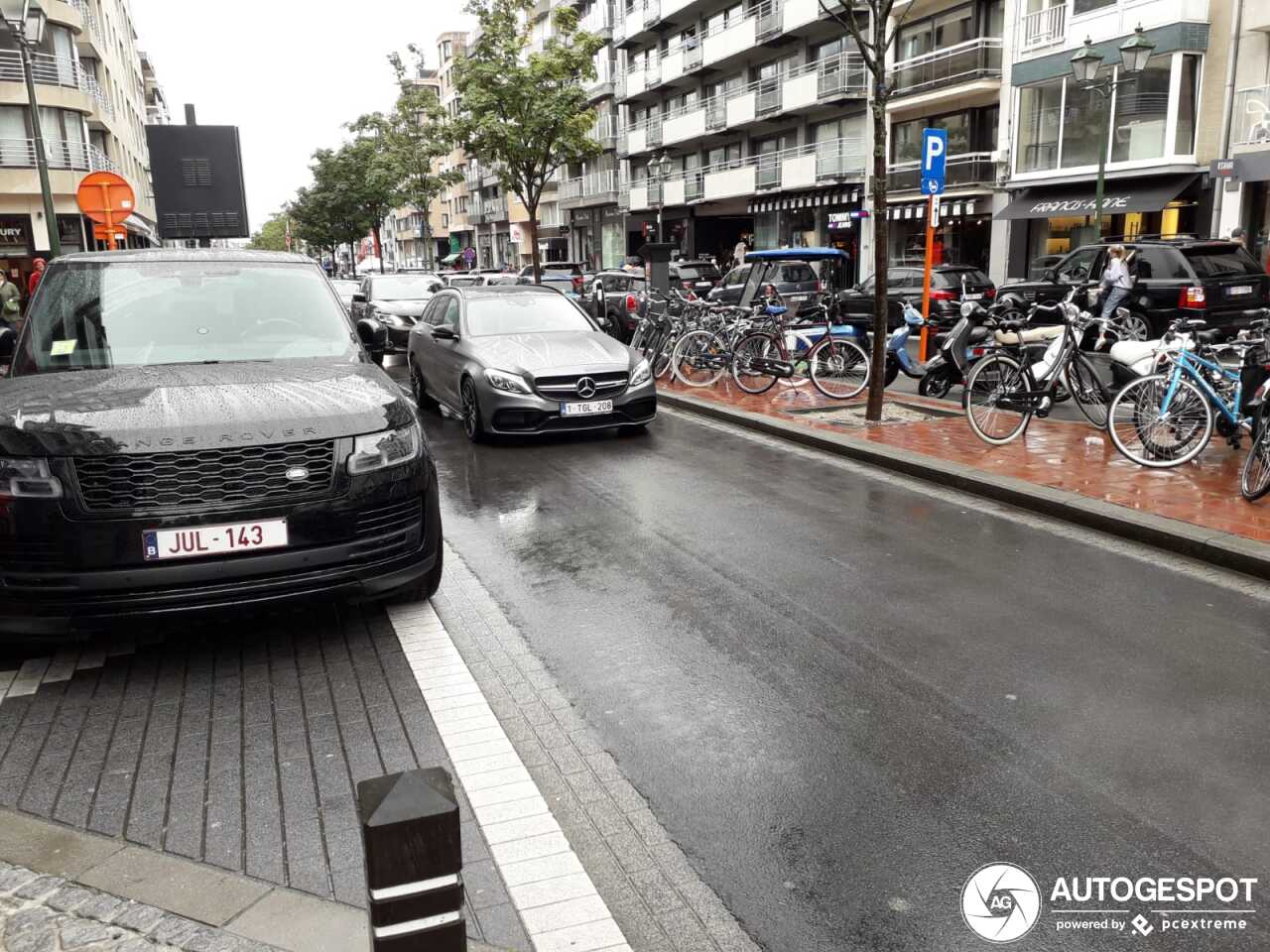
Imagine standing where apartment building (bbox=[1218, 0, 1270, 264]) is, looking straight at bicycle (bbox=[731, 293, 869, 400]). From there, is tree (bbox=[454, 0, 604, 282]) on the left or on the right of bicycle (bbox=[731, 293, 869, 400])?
right

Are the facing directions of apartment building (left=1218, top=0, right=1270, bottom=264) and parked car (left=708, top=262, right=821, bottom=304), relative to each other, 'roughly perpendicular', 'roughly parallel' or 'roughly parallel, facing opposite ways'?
roughly perpendicular

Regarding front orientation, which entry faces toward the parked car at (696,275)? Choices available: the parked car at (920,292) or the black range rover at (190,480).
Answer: the parked car at (920,292)

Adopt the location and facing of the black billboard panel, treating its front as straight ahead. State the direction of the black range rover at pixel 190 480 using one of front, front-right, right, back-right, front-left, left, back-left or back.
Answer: back

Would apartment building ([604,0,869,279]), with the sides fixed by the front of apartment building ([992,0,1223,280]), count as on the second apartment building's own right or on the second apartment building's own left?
on the second apartment building's own right

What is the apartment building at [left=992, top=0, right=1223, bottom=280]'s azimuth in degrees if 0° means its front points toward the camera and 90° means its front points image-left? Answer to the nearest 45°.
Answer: approximately 45°

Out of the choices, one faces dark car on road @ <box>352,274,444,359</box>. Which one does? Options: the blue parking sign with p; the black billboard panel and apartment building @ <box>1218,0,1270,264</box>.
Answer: the apartment building
